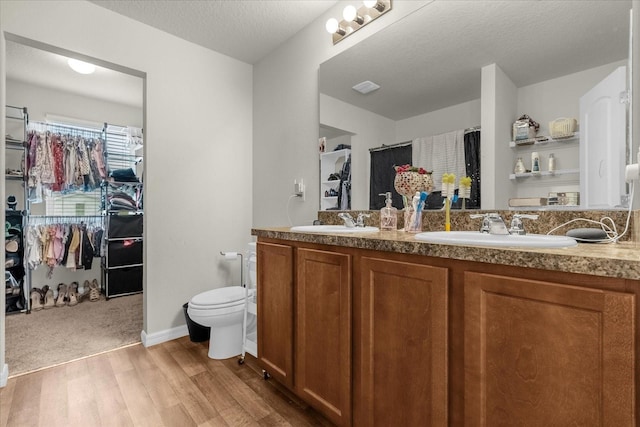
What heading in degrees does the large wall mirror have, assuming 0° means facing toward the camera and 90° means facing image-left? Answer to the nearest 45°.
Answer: approximately 45°

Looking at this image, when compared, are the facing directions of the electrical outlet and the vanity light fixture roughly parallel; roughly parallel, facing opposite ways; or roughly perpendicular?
roughly parallel

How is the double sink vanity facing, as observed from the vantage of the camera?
facing the viewer and to the left of the viewer

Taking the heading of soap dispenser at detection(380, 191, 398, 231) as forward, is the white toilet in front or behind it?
in front

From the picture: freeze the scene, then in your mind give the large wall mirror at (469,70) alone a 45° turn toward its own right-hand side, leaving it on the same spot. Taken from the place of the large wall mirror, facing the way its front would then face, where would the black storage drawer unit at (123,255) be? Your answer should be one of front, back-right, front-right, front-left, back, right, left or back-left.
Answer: front

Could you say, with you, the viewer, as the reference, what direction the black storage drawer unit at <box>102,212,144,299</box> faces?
facing the viewer

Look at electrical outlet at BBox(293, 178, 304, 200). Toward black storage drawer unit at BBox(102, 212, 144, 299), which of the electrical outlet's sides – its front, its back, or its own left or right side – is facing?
right

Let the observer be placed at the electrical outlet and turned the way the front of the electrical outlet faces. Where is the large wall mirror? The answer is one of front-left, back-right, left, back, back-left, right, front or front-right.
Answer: left

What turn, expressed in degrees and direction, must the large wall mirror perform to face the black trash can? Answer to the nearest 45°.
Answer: approximately 45° to its right

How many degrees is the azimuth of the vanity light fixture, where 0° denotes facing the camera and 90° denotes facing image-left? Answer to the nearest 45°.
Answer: approximately 45°

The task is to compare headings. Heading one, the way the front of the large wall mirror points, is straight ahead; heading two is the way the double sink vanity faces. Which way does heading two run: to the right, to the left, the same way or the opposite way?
the same way

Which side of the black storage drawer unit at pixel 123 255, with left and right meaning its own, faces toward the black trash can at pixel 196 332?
front
